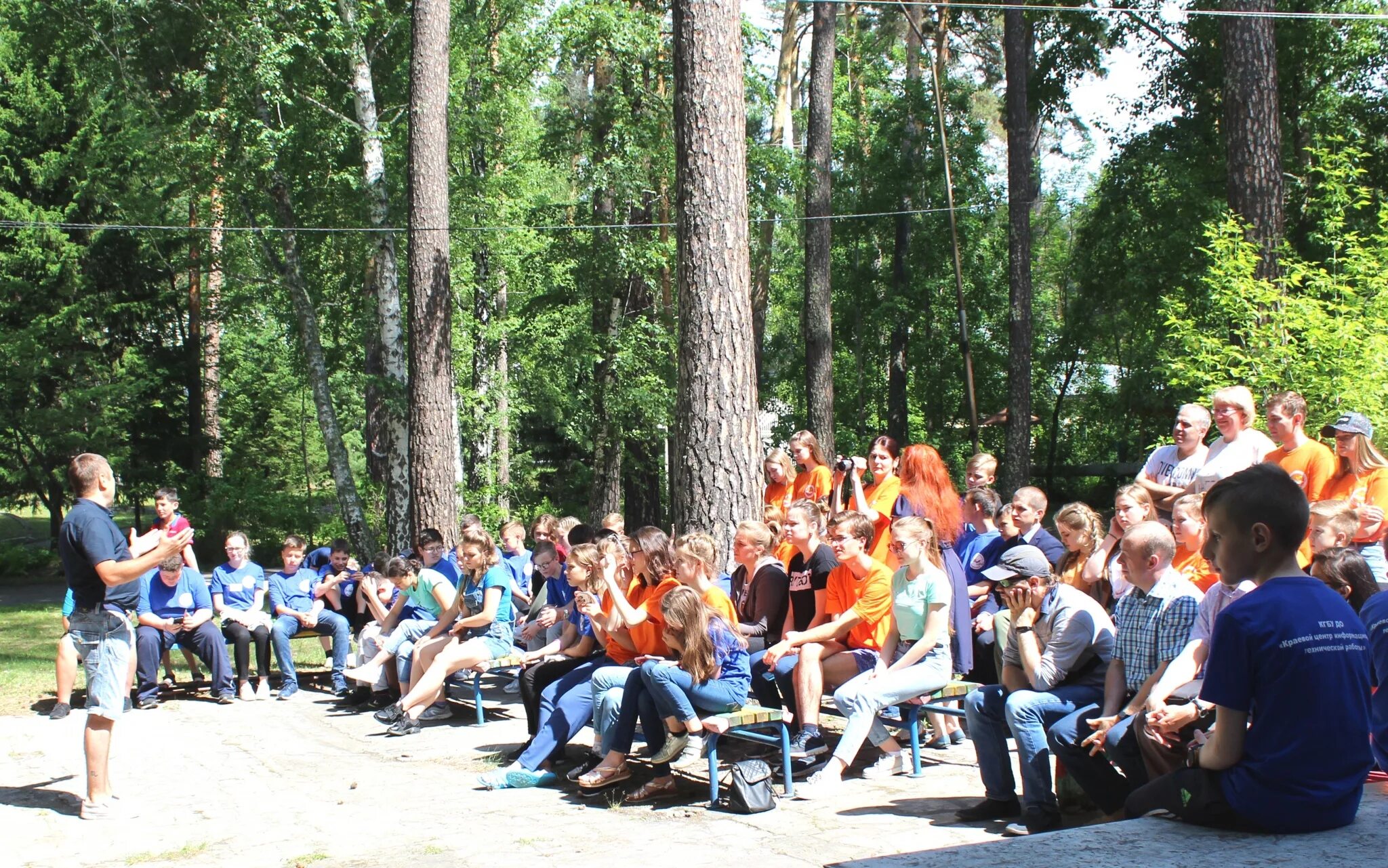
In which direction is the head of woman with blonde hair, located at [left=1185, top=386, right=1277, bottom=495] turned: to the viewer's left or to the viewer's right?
to the viewer's left

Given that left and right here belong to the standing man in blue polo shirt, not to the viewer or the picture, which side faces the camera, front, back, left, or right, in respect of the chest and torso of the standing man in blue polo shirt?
right

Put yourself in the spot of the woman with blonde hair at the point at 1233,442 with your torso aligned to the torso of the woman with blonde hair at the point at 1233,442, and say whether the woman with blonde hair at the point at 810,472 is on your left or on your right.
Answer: on your right

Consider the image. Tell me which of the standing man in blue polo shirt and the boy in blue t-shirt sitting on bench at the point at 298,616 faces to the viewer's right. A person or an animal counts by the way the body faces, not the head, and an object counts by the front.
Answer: the standing man in blue polo shirt

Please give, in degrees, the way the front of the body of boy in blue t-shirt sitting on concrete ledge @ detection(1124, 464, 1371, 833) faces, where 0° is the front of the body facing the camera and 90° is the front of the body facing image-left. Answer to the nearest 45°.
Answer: approximately 135°

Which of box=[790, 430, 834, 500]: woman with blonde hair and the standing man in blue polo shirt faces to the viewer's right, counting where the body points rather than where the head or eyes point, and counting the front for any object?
the standing man in blue polo shirt

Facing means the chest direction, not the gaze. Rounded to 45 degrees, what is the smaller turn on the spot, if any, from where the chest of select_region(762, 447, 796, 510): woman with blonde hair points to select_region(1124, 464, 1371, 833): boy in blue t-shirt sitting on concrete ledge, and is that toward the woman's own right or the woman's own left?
approximately 45° to the woman's own left

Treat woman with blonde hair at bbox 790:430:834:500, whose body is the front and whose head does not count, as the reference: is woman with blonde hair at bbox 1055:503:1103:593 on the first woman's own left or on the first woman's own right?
on the first woman's own left
